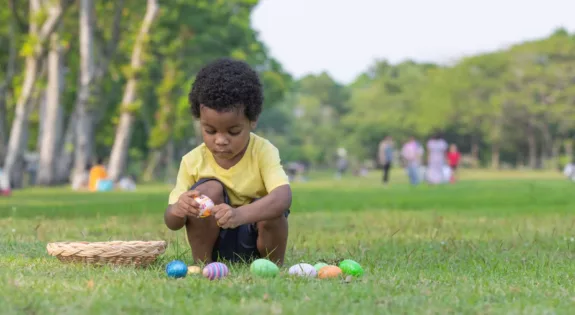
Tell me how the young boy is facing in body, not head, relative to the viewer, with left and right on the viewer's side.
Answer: facing the viewer

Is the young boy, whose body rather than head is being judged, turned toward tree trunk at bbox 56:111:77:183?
no

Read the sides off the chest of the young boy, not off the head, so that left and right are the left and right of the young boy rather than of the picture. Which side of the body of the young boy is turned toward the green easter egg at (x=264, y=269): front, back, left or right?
front

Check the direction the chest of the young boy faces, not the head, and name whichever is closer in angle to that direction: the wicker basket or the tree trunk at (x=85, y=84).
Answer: the wicker basket

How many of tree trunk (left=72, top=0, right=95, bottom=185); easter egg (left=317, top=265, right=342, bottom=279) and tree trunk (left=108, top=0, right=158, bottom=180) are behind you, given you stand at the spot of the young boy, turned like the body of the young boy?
2

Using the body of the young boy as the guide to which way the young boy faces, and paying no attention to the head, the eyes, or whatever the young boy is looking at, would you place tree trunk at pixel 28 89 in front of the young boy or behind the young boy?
behind

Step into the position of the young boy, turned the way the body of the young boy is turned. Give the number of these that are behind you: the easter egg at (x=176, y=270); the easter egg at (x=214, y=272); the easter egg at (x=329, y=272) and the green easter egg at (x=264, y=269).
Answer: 0

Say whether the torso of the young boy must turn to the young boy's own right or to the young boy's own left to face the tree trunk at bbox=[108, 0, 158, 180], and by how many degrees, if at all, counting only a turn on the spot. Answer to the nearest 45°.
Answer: approximately 180°

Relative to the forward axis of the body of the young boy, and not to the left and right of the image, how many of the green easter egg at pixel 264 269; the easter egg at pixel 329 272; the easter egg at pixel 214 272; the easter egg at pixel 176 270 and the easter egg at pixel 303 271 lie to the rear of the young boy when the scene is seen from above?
0

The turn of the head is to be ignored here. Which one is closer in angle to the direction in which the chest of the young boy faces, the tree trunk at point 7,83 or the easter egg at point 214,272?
the easter egg

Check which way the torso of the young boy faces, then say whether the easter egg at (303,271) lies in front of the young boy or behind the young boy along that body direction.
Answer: in front

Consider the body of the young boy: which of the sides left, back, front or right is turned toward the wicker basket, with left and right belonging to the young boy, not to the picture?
right

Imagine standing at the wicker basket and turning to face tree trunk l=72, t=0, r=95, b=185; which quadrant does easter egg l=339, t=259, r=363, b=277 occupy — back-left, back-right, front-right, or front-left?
back-right

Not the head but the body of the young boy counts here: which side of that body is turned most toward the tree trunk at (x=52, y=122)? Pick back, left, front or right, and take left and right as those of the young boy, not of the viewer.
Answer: back

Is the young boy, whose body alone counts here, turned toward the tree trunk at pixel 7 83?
no

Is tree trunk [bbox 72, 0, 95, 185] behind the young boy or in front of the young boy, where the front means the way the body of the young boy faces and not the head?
behind

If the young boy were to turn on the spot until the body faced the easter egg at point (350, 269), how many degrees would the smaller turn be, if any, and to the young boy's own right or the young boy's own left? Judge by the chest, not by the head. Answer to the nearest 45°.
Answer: approximately 45° to the young boy's own left

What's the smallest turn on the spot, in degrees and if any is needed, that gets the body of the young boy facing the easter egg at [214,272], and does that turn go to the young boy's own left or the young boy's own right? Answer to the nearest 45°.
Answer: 0° — they already face it

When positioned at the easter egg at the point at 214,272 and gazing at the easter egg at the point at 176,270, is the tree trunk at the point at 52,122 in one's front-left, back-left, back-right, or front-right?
front-right
